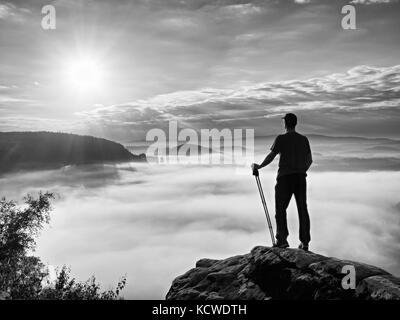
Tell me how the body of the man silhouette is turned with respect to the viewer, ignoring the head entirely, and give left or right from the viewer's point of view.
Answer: facing away from the viewer and to the left of the viewer
